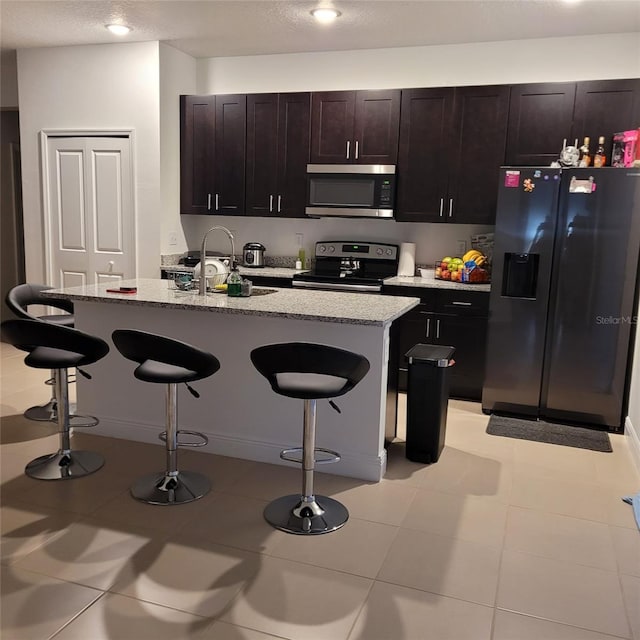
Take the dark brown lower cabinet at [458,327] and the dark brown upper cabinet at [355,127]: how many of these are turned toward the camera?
2

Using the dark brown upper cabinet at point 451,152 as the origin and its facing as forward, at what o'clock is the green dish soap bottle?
The green dish soap bottle is roughly at 1 o'clock from the dark brown upper cabinet.

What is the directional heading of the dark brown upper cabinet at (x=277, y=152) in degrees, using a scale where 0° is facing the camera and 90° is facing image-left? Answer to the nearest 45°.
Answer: approximately 0°

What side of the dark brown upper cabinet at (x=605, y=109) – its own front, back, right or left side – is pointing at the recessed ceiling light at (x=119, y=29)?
right

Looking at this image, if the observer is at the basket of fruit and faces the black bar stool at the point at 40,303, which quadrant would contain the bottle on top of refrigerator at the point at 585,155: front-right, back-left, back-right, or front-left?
back-left

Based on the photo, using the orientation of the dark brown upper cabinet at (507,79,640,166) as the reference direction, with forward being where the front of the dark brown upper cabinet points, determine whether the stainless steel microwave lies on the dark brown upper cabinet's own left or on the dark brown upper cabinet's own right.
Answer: on the dark brown upper cabinet's own right

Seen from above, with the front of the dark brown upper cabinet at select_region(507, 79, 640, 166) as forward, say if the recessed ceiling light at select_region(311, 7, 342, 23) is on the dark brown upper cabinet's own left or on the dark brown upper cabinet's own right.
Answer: on the dark brown upper cabinet's own right

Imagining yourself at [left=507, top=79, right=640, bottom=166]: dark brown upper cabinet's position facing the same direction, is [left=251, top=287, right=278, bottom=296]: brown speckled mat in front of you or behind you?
in front

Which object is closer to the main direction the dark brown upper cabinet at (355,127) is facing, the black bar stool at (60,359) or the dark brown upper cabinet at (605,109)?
the black bar stool

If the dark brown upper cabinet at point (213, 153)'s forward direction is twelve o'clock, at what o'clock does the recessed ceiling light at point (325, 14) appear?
The recessed ceiling light is roughly at 11 o'clock from the dark brown upper cabinet.
